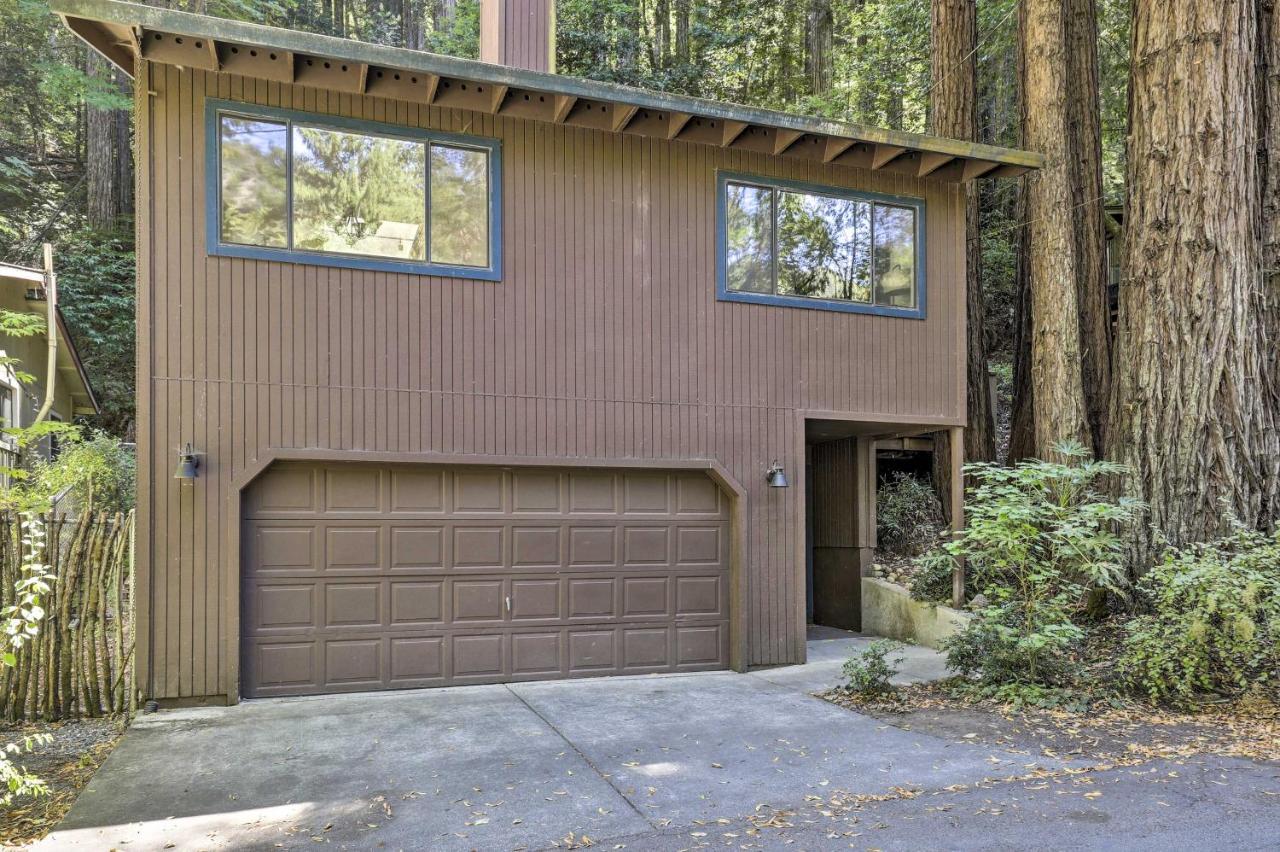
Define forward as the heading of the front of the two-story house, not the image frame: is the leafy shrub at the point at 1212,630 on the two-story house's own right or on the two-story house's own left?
on the two-story house's own left

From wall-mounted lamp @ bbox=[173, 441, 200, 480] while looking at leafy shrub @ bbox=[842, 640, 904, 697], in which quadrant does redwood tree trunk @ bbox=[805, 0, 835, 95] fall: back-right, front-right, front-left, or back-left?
front-left

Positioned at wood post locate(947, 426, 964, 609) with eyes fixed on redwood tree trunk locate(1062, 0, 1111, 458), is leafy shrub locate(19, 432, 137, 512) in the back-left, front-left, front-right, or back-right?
back-left

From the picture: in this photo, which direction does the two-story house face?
toward the camera

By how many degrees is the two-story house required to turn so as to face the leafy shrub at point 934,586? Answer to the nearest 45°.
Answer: approximately 90° to its left

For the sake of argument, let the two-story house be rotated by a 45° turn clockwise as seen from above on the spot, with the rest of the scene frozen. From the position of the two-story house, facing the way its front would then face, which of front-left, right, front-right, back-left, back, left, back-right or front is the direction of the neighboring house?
right

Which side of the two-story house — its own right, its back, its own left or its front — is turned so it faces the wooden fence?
right

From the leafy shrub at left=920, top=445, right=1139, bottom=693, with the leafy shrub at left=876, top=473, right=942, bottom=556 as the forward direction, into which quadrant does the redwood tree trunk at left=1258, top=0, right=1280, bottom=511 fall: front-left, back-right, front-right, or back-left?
front-right

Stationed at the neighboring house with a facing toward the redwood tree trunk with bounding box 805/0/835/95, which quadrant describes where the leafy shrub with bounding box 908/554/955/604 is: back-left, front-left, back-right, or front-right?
front-right

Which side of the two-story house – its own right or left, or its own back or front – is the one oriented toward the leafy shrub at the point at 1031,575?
left

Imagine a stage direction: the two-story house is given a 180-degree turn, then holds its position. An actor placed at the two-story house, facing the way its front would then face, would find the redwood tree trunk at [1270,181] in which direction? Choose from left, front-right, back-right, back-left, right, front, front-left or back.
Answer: right

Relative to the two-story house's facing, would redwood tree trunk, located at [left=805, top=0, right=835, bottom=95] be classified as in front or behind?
behind

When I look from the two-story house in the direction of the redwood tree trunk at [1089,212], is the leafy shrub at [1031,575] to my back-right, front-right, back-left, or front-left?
front-right

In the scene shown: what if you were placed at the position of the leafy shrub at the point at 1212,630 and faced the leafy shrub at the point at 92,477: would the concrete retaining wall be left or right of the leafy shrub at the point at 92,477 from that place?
right

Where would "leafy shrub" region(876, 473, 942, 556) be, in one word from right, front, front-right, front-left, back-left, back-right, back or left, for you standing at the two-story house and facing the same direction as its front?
back-left

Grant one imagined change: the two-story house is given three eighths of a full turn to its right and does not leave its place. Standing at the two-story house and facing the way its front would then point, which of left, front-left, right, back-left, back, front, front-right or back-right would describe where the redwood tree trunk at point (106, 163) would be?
front
